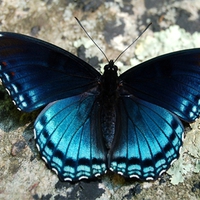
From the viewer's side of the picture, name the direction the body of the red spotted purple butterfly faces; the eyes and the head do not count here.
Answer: away from the camera
